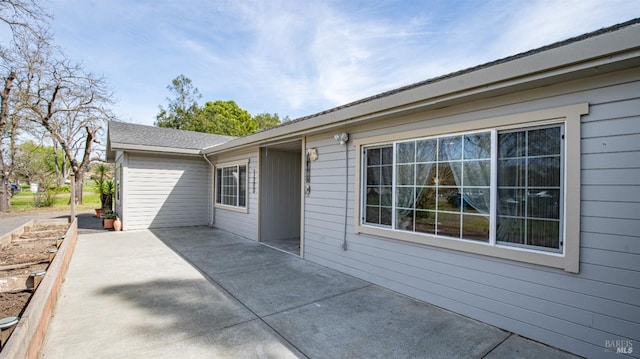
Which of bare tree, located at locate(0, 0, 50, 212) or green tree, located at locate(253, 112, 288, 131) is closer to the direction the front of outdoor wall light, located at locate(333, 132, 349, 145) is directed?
the bare tree

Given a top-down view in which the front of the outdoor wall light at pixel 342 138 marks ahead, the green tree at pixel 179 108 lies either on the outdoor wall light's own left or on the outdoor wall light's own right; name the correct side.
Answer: on the outdoor wall light's own right

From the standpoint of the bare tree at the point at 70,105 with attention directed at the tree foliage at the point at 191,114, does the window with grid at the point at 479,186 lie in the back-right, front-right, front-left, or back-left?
back-right

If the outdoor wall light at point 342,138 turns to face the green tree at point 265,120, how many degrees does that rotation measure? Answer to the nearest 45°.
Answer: approximately 135° to its right

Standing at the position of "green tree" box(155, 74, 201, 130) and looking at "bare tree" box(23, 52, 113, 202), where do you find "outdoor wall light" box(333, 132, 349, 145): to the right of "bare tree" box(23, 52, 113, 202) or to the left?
left

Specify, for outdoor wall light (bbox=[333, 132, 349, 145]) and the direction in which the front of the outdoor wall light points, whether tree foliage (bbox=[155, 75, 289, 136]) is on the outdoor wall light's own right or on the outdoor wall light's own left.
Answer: on the outdoor wall light's own right

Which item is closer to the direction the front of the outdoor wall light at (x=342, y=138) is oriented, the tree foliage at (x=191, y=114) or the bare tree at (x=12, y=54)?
the bare tree

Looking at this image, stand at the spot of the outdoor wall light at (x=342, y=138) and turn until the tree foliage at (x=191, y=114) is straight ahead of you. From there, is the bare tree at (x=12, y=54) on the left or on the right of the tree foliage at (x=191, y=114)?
left

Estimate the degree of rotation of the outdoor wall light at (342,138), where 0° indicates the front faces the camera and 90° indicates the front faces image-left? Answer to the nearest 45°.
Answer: approximately 45°

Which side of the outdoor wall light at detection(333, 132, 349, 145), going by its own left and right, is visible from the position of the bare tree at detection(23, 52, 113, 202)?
right

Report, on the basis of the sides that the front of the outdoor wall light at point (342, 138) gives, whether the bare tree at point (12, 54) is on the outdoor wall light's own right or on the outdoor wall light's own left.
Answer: on the outdoor wall light's own right
